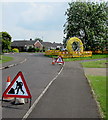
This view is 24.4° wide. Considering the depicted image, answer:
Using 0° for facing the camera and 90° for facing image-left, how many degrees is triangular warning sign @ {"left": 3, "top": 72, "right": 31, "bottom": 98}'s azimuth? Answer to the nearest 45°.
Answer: approximately 0°
